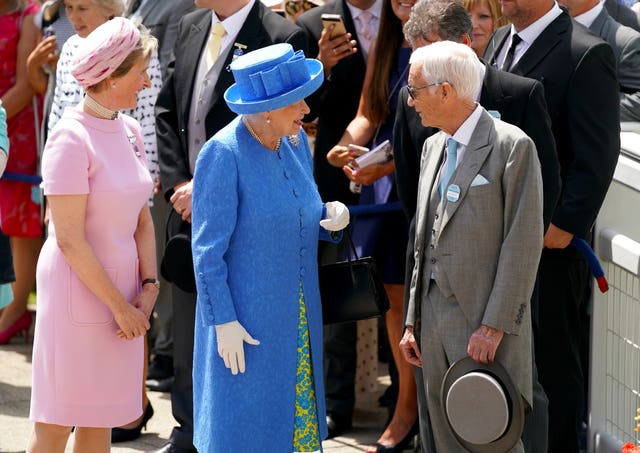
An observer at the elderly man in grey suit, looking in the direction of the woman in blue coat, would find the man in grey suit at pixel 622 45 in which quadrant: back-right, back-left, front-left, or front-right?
back-right

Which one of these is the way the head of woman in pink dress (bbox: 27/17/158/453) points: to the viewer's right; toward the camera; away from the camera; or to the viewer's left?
to the viewer's right

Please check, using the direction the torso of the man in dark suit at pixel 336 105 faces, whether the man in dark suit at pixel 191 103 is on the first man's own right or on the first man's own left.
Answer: on the first man's own right

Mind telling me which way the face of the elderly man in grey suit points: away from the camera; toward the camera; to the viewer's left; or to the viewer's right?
to the viewer's left

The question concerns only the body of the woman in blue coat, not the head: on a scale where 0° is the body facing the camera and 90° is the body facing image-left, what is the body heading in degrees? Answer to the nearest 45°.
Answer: approximately 315°

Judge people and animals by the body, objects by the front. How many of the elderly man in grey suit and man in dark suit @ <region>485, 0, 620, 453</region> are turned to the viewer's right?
0

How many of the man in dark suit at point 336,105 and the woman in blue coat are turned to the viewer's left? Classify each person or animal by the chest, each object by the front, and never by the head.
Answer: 0

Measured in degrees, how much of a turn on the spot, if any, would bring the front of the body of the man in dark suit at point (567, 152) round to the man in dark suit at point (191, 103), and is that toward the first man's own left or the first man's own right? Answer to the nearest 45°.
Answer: approximately 45° to the first man's own right

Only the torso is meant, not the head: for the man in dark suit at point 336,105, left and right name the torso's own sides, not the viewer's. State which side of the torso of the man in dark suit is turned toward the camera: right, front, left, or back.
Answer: front

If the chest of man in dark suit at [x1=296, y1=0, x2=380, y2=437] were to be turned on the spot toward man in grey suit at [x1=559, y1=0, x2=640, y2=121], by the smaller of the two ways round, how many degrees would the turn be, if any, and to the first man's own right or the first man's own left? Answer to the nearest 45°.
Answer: approximately 90° to the first man's own left

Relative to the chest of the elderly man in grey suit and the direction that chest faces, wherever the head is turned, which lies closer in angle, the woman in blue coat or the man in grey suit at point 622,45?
the woman in blue coat

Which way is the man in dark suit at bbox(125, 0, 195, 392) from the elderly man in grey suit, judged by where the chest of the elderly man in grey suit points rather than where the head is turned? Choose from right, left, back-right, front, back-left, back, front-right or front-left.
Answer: right
